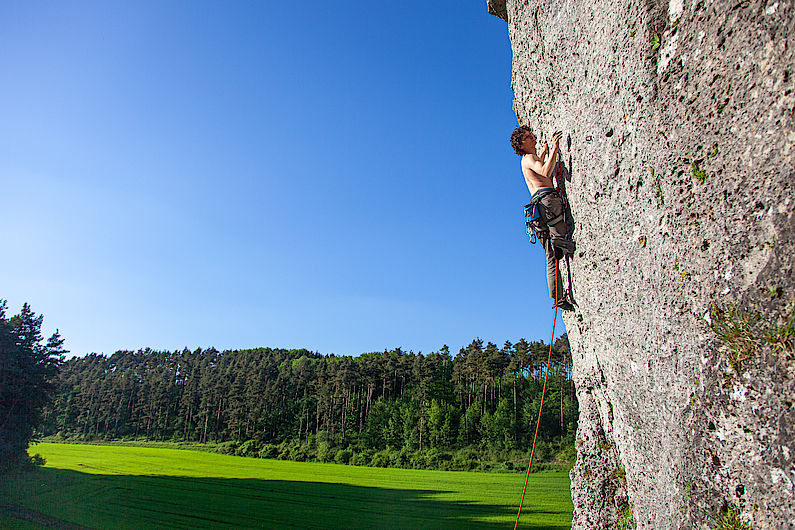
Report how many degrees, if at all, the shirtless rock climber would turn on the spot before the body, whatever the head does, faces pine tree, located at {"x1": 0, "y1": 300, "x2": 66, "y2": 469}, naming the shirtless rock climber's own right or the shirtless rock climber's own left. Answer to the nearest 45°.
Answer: approximately 135° to the shirtless rock climber's own left

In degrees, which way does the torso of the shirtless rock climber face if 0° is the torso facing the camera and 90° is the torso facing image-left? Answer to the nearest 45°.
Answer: approximately 270°
